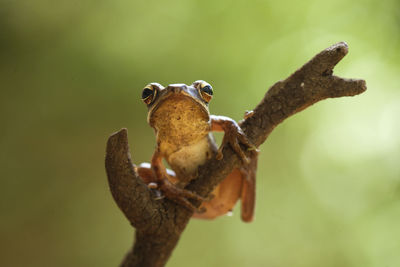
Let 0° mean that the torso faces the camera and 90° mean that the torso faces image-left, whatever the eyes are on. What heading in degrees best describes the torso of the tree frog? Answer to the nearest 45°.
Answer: approximately 0°
